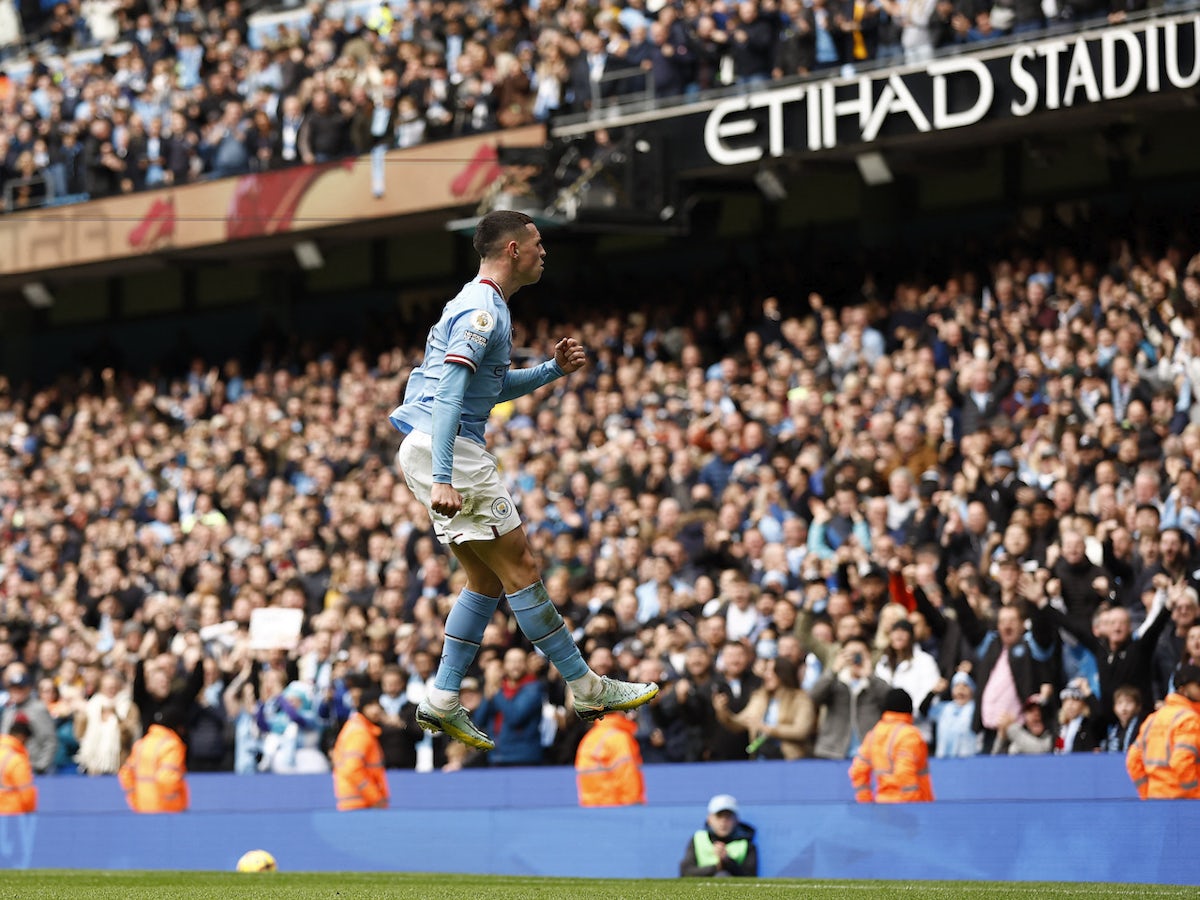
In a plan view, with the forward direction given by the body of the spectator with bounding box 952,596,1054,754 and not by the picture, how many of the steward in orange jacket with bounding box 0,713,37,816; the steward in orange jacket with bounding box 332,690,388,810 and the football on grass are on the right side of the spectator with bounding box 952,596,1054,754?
3

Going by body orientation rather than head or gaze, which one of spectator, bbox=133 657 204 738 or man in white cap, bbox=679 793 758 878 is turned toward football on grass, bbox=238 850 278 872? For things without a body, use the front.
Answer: the spectator

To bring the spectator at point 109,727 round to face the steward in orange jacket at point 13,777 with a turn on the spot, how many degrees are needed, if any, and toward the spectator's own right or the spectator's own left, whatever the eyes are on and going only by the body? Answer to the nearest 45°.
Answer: approximately 45° to the spectator's own right

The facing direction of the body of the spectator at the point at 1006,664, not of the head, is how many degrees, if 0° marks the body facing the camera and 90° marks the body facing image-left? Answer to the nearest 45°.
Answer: approximately 0°

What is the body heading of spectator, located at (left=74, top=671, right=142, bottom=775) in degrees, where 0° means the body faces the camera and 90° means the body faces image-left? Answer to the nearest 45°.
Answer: approximately 0°

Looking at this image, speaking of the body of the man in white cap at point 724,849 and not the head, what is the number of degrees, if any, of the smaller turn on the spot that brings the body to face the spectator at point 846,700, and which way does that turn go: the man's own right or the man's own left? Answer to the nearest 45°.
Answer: approximately 135° to the man's own left
